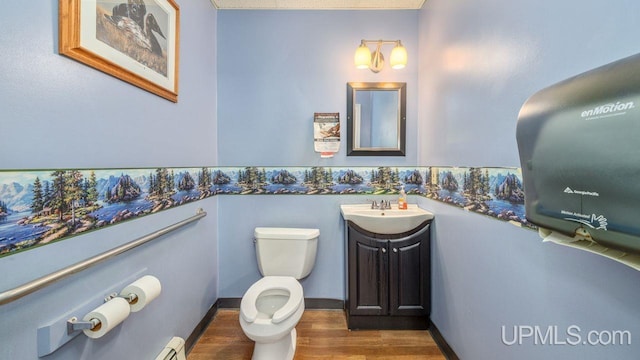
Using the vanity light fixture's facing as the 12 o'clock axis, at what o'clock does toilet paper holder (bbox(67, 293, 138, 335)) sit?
The toilet paper holder is roughly at 1 o'clock from the vanity light fixture.

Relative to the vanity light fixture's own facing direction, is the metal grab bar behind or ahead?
ahead

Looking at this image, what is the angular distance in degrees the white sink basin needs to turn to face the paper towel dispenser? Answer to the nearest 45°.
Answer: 0° — it already faces it

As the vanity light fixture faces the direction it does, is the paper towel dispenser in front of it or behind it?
in front

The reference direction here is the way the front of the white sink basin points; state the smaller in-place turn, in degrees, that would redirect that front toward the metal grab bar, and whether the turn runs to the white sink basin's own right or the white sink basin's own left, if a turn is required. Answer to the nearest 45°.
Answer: approximately 45° to the white sink basin's own right

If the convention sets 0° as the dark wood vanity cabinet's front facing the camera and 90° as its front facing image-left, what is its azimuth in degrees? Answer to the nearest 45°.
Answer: approximately 0°

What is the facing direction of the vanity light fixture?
toward the camera

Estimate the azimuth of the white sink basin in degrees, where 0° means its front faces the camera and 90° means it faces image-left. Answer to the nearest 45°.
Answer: approximately 0°

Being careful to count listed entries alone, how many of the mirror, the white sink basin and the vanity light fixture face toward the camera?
3
